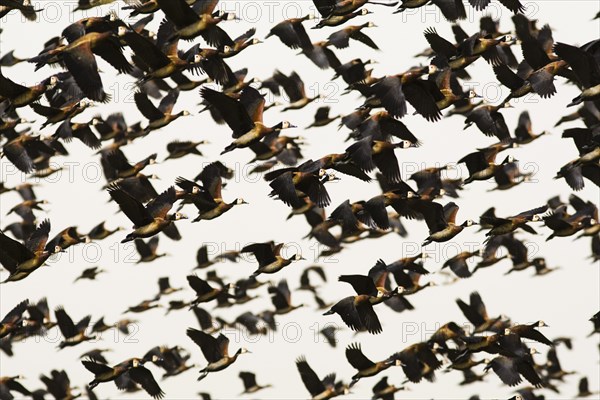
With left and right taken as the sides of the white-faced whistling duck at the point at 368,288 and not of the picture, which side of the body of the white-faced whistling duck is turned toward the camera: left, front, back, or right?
right

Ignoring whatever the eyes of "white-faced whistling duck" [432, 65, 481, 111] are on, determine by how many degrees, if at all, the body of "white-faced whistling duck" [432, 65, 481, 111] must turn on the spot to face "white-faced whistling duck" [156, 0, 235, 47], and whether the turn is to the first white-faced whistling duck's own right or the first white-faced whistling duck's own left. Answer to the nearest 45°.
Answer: approximately 135° to the first white-faced whistling duck's own right

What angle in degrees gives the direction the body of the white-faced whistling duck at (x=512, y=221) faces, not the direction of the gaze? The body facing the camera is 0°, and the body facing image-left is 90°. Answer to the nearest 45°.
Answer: approximately 270°

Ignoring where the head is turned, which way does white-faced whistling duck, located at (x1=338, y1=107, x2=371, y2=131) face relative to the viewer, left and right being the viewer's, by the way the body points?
facing to the right of the viewer

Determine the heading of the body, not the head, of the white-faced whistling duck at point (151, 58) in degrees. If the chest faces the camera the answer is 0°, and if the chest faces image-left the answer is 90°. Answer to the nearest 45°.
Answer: approximately 270°

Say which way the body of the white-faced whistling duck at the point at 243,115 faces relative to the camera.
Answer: to the viewer's right

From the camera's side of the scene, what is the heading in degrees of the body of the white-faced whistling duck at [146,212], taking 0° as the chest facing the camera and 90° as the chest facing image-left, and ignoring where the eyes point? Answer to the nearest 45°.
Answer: approximately 270°
